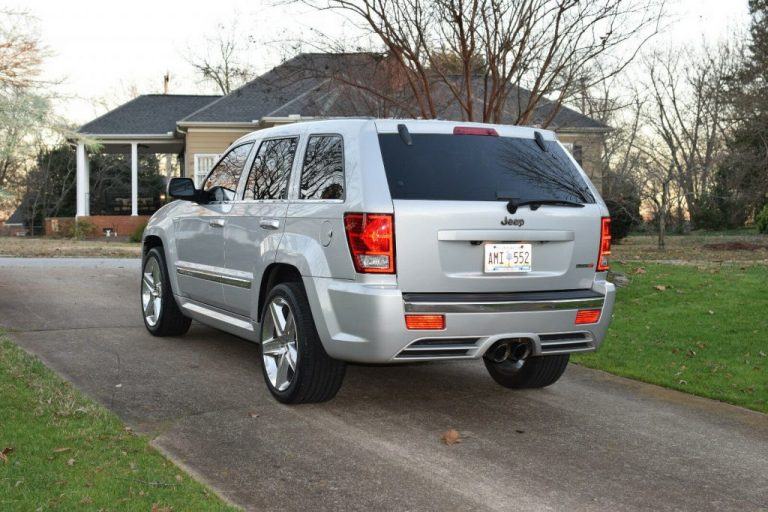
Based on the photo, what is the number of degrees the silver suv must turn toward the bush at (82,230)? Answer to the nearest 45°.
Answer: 0° — it already faces it

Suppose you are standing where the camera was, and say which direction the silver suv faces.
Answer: facing away from the viewer and to the left of the viewer
